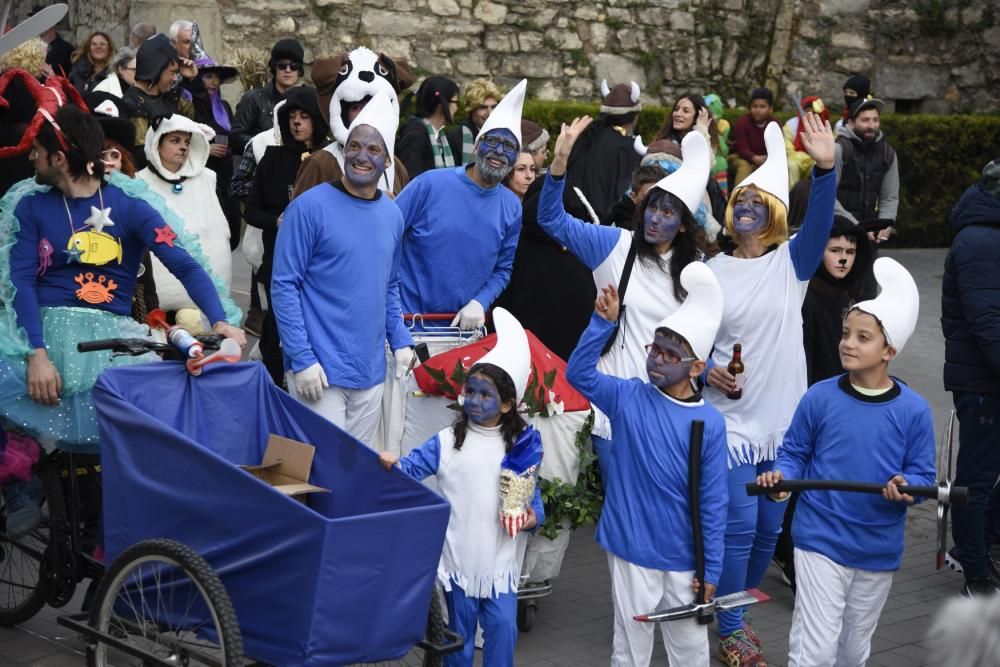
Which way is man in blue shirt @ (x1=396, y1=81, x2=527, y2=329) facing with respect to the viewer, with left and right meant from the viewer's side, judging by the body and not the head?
facing the viewer and to the right of the viewer

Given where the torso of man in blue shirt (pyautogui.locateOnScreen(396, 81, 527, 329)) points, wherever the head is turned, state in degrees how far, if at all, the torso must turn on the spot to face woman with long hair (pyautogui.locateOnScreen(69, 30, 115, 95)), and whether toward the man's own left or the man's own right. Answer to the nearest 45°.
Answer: approximately 180°

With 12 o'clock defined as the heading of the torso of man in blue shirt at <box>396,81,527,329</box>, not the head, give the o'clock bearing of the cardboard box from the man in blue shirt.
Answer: The cardboard box is roughly at 2 o'clock from the man in blue shirt.

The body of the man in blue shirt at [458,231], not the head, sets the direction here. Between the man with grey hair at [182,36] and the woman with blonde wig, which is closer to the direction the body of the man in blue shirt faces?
the woman with blonde wig

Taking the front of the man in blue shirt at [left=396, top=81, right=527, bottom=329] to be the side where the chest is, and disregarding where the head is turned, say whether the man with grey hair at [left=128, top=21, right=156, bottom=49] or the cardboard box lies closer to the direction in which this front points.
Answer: the cardboard box

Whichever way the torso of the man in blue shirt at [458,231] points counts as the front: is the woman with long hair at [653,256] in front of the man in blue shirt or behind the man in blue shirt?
in front

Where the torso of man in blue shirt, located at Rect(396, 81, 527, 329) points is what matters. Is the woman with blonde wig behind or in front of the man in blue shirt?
in front

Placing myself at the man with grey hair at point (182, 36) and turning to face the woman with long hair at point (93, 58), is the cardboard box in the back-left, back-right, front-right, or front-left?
back-left

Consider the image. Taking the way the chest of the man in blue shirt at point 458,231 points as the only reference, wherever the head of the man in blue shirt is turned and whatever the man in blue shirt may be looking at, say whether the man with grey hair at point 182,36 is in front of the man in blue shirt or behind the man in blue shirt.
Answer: behind

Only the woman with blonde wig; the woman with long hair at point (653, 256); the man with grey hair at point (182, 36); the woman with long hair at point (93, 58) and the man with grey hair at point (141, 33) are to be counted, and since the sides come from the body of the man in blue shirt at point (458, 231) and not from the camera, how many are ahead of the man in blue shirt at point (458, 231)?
2

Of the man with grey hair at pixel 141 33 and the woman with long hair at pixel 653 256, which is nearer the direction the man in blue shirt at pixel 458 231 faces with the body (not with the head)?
the woman with long hair
